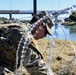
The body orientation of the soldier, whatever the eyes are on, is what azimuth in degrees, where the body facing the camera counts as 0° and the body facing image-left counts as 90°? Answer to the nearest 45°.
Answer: approximately 270°
